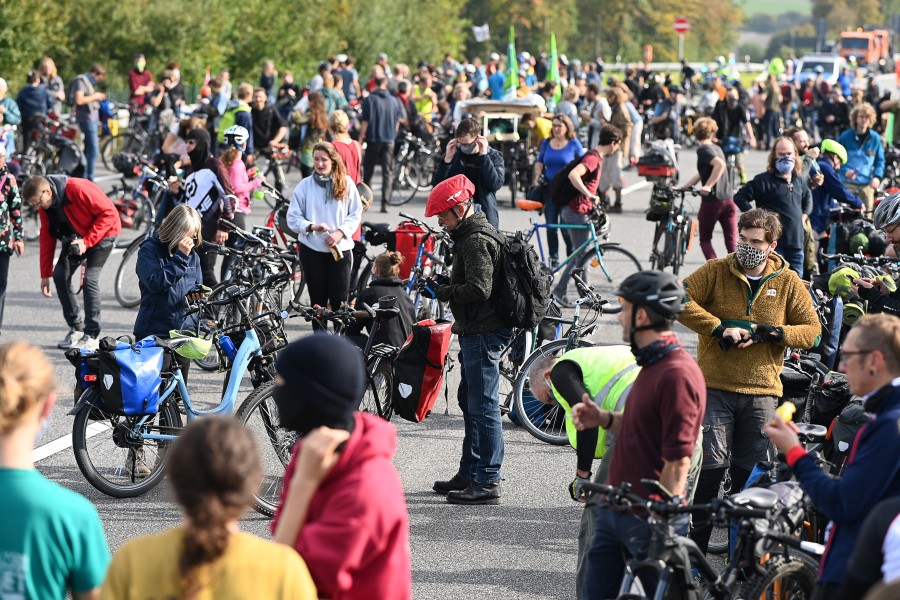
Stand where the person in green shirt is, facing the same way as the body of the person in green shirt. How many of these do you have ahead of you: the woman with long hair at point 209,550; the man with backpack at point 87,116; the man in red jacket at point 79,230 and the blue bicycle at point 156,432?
3

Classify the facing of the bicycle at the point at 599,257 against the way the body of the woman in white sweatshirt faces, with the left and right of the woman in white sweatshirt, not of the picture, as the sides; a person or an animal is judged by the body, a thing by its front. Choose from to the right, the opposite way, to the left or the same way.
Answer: to the left

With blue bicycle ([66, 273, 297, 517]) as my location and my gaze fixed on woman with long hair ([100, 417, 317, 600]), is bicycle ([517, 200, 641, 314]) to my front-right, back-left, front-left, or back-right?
back-left

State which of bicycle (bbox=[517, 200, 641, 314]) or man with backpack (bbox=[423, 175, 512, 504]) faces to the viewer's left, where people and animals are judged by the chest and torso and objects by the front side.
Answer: the man with backpack

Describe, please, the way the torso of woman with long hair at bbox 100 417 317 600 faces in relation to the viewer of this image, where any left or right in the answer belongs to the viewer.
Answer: facing away from the viewer

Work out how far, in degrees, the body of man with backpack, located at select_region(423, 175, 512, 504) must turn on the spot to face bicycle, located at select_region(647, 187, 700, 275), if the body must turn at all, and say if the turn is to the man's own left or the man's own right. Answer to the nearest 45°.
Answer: approximately 90° to the man's own right

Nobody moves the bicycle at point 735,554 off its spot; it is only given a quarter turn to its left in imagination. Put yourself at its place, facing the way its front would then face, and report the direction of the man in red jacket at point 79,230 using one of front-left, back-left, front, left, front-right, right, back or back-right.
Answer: back

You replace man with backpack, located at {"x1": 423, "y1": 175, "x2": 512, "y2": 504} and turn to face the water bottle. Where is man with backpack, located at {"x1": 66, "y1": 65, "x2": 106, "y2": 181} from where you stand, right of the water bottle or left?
right

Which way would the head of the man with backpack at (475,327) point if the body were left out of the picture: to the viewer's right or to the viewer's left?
to the viewer's left

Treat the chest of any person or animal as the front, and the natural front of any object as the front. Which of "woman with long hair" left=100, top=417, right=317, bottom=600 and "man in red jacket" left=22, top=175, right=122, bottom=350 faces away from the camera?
the woman with long hair

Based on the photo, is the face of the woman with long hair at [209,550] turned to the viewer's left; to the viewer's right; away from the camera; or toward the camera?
away from the camera

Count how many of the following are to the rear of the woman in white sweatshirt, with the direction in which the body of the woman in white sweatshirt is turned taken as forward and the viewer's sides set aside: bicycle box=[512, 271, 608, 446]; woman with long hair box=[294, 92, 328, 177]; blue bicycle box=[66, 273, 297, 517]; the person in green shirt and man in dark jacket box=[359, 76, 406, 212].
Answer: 2
